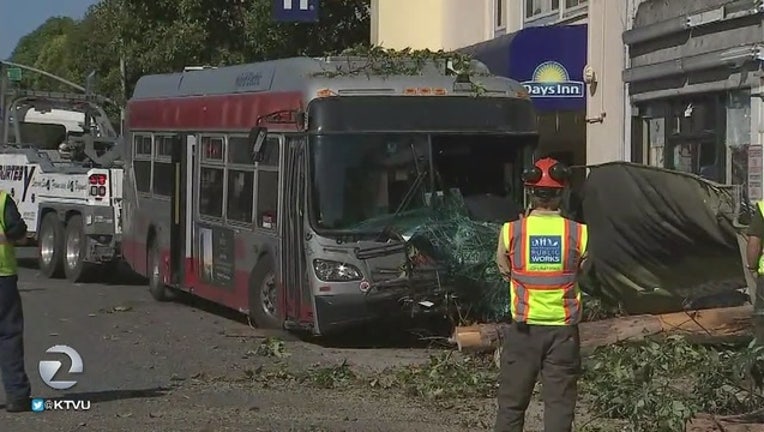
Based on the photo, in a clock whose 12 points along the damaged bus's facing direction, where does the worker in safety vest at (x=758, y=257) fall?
The worker in safety vest is roughly at 12 o'clock from the damaged bus.

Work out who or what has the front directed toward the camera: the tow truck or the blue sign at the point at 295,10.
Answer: the blue sign

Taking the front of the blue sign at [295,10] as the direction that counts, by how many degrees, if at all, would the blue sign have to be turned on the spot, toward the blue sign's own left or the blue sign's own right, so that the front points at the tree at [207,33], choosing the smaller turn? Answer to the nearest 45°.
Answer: approximately 180°

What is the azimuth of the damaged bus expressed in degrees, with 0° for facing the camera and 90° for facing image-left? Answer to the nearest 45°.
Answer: approximately 315°

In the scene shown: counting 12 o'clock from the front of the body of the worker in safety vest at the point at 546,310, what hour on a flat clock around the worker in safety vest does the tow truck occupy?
The tow truck is roughly at 11 o'clock from the worker in safety vest.

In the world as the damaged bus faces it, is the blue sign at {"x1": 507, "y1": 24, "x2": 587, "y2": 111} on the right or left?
on its left

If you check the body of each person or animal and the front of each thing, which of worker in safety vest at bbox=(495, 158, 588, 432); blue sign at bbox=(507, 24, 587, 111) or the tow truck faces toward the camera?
the blue sign

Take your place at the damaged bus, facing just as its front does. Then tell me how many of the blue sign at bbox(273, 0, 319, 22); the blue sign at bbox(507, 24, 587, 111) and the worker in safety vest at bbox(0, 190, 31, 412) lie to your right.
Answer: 1

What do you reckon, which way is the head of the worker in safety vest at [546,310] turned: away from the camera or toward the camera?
away from the camera

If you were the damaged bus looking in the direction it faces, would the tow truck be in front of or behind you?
behind

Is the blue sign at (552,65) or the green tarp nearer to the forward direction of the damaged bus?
the green tarp

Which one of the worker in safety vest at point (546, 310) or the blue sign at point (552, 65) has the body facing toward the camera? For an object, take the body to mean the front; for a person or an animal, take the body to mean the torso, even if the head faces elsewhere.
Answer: the blue sign

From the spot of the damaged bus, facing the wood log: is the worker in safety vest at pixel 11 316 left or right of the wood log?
right

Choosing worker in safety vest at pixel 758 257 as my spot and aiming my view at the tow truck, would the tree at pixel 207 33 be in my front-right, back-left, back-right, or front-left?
front-right

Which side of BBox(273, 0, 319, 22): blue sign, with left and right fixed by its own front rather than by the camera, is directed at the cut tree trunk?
front

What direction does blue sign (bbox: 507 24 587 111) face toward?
toward the camera

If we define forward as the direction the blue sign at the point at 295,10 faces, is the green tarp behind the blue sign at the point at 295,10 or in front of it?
in front

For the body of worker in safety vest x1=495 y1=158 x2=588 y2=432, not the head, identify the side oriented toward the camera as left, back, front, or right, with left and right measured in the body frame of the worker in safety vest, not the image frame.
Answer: back

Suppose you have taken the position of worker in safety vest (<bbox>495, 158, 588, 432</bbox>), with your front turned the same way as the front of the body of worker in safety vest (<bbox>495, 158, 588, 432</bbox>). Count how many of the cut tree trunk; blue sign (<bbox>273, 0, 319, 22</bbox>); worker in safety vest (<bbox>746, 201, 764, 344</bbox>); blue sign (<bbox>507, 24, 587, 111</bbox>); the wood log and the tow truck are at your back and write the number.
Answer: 0

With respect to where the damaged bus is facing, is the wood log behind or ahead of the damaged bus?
ahead
